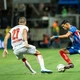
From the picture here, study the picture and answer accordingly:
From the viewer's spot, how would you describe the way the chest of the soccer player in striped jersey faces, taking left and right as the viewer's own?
facing to the left of the viewer
